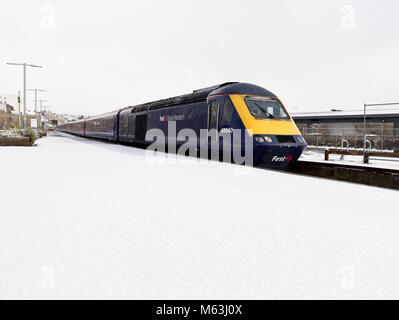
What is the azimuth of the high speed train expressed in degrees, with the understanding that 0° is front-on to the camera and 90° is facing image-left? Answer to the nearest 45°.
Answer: approximately 315°

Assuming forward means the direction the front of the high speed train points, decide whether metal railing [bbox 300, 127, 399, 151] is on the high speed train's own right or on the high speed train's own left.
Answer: on the high speed train's own left

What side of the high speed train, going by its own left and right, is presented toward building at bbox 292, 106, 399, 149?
left
